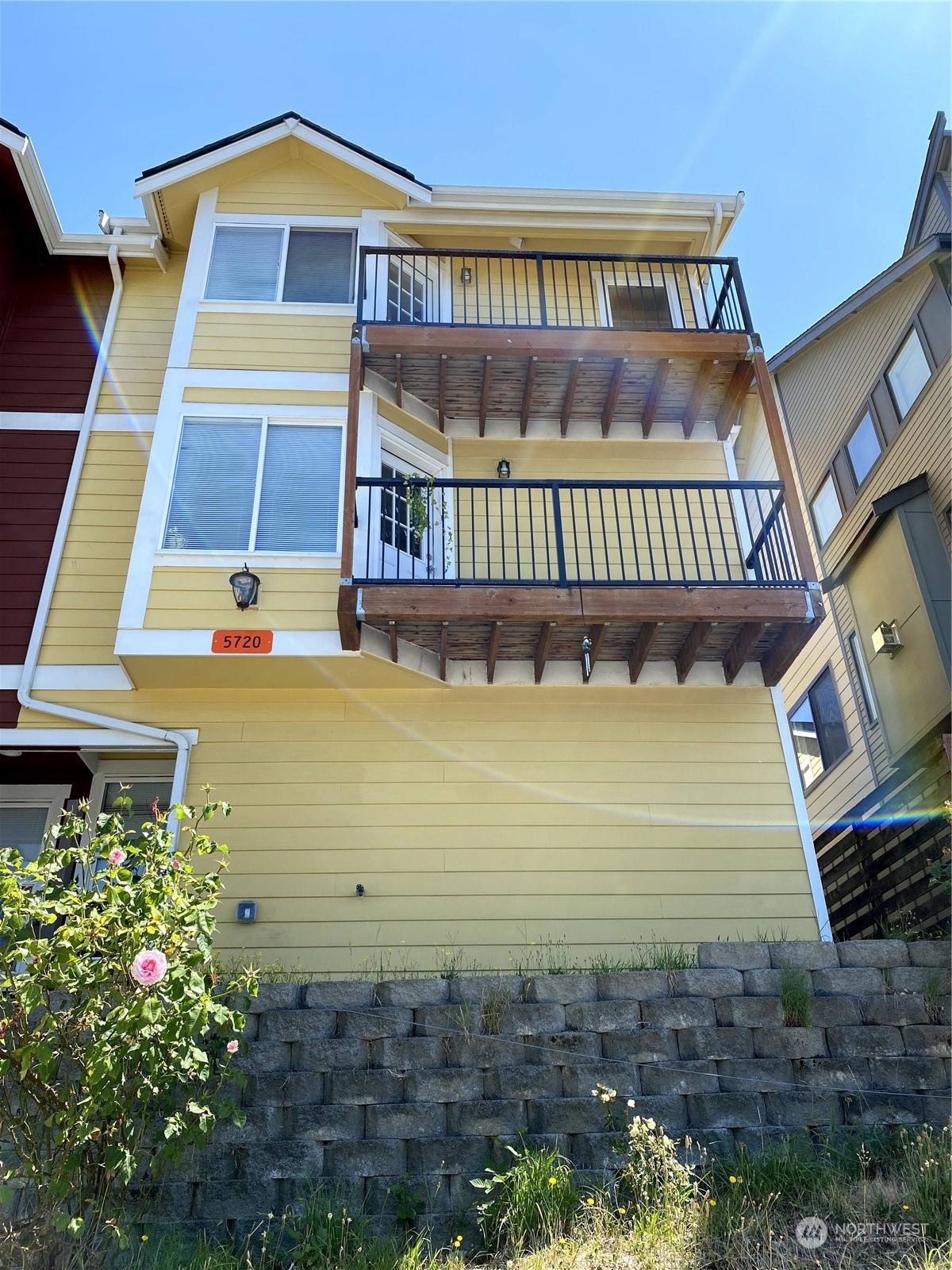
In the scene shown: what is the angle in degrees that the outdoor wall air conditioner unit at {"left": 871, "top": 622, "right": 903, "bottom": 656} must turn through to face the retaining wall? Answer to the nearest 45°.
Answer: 0° — it already faces it

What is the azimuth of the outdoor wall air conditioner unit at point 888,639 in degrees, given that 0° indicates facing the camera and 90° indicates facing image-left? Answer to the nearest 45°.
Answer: approximately 45°

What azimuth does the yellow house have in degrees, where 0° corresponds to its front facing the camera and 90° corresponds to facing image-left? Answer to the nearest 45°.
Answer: approximately 0°

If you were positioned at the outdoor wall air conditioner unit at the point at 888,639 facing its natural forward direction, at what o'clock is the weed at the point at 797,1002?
The weed is roughly at 11 o'clock from the outdoor wall air conditioner unit.
